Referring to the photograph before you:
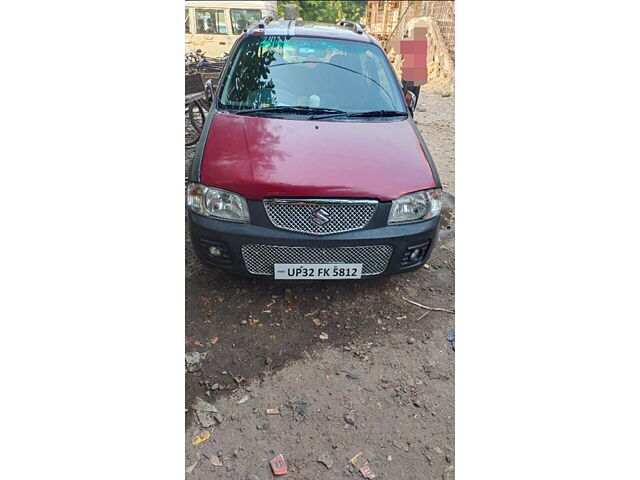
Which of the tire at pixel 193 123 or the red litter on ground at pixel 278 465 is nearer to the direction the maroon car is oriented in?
the red litter on ground

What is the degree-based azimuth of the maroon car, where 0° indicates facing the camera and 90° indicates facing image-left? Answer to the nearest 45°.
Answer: approximately 0°

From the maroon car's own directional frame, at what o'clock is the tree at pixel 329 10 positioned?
The tree is roughly at 6 o'clock from the maroon car.

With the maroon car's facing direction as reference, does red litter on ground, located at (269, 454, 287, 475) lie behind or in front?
in front

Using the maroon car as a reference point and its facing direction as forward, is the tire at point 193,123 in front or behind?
behind
